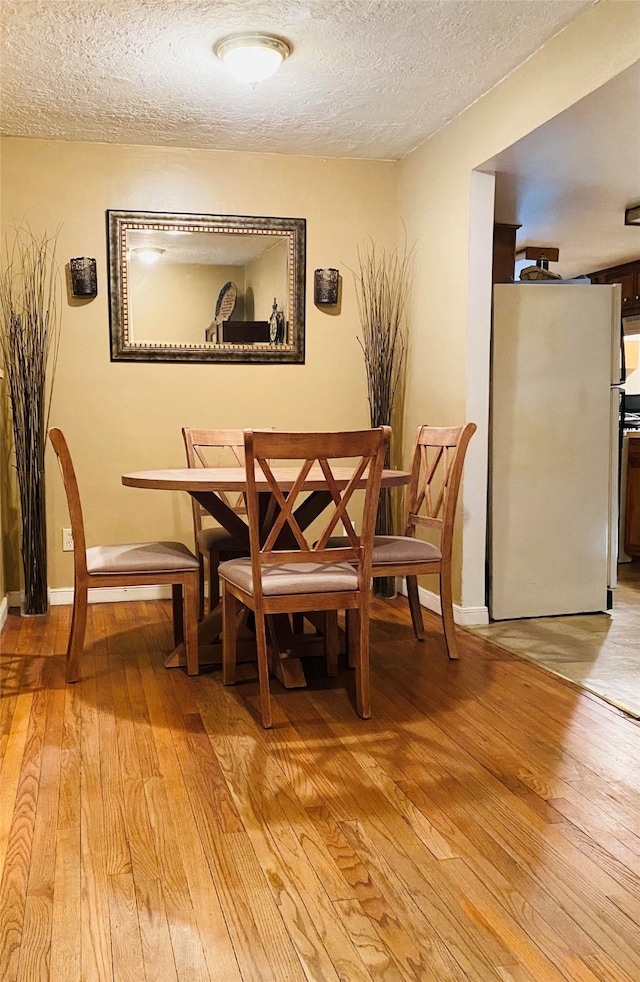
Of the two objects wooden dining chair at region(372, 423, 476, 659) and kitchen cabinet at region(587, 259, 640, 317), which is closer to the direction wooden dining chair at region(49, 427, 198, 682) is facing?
the wooden dining chair

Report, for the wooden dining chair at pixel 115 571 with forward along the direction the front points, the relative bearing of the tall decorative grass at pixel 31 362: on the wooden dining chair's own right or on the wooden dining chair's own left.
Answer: on the wooden dining chair's own left

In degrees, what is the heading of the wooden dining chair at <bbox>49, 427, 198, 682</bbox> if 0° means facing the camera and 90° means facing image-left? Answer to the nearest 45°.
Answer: approximately 270°

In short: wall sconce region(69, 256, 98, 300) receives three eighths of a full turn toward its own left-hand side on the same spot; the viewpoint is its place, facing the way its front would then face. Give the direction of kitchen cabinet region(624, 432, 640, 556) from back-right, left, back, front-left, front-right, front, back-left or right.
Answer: front-right

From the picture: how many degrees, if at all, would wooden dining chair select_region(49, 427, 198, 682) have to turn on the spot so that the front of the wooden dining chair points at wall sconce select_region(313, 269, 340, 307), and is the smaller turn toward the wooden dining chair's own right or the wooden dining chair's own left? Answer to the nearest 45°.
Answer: approximately 45° to the wooden dining chair's own left

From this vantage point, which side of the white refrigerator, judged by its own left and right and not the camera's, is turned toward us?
right

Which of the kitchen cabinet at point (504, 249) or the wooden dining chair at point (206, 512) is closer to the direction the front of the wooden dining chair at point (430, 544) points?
the wooden dining chair

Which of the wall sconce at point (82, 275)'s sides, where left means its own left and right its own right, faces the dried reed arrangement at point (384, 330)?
left
